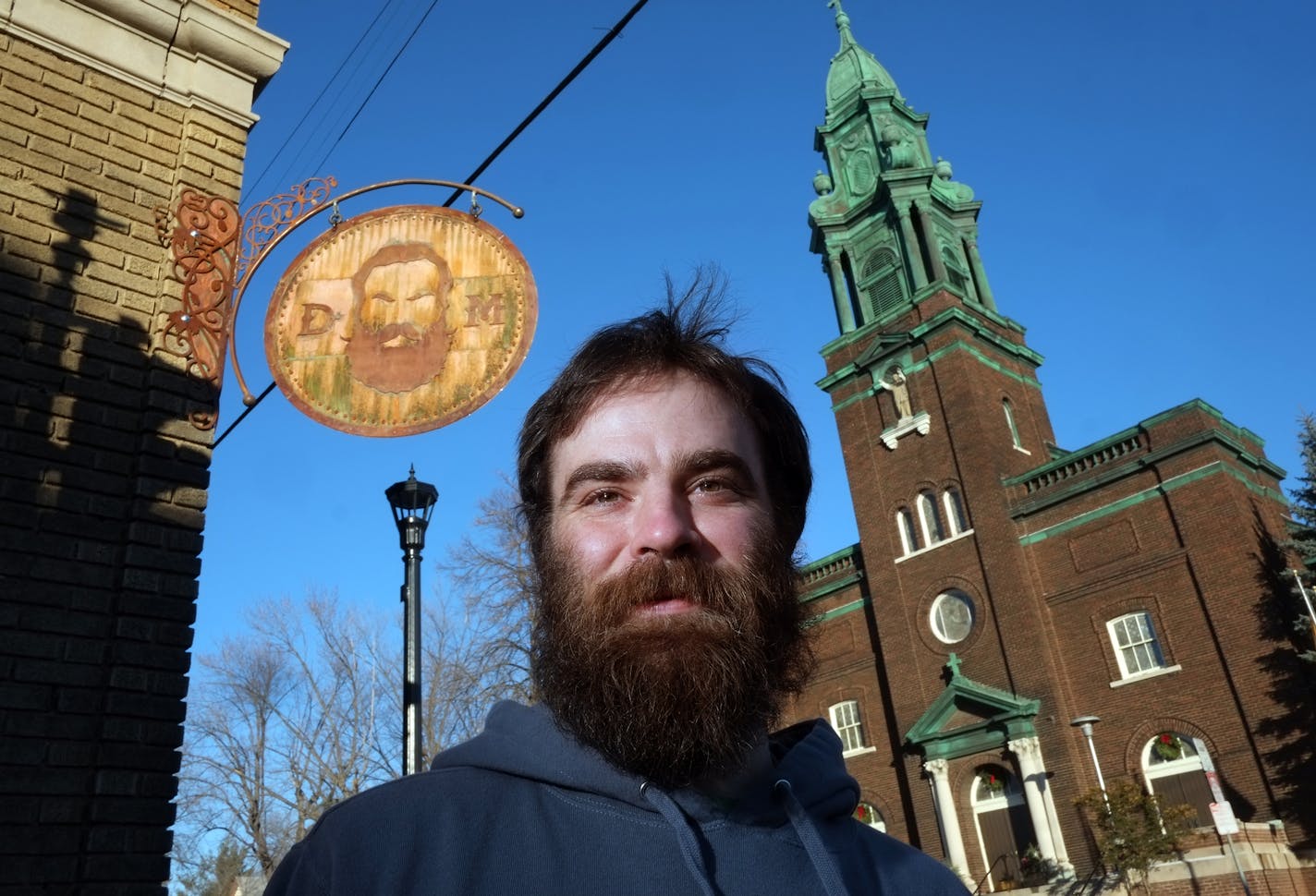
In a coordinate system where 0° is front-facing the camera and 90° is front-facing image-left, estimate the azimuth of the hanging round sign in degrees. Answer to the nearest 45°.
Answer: approximately 0°

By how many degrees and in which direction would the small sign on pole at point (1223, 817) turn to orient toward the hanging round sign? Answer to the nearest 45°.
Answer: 0° — it already faces it

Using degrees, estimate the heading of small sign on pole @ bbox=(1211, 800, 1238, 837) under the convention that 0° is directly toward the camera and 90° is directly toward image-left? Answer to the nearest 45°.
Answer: approximately 0°

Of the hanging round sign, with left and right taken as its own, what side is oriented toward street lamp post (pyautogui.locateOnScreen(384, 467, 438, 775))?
back

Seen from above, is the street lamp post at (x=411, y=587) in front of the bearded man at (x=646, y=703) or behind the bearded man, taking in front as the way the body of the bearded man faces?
behind

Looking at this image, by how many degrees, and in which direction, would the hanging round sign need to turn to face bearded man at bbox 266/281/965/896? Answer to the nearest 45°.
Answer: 0° — it already faces them

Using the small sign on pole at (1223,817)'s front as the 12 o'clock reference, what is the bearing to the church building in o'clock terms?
The church building is roughly at 5 o'clock from the small sign on pole.

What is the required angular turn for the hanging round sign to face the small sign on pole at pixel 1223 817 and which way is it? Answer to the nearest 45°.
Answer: approximately 135° to its left
